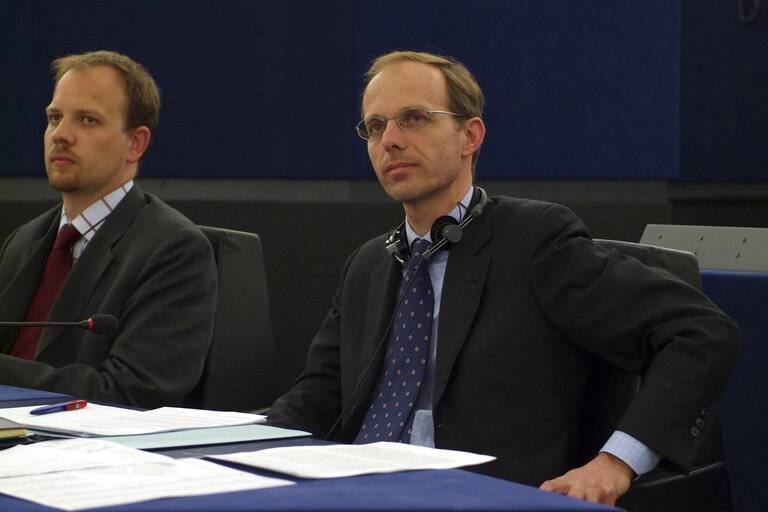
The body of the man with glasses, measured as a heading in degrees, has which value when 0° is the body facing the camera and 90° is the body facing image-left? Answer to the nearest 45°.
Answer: approximately 45°

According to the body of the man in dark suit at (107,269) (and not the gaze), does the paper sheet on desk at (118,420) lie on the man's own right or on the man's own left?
on the man's own left

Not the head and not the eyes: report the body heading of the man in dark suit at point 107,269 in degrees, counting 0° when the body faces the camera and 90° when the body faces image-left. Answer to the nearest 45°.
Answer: approximately 45°

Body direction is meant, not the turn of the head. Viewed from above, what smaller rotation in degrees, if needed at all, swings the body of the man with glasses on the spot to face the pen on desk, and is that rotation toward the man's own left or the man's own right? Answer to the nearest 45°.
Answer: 0° — they already face it

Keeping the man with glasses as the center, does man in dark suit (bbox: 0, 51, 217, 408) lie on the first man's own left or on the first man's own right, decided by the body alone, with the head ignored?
on the first man's own right

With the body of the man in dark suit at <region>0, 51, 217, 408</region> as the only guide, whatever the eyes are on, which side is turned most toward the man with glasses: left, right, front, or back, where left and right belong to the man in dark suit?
left

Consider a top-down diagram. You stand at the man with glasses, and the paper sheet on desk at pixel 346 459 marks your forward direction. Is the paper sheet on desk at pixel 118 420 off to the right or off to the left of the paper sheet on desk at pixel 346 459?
right
